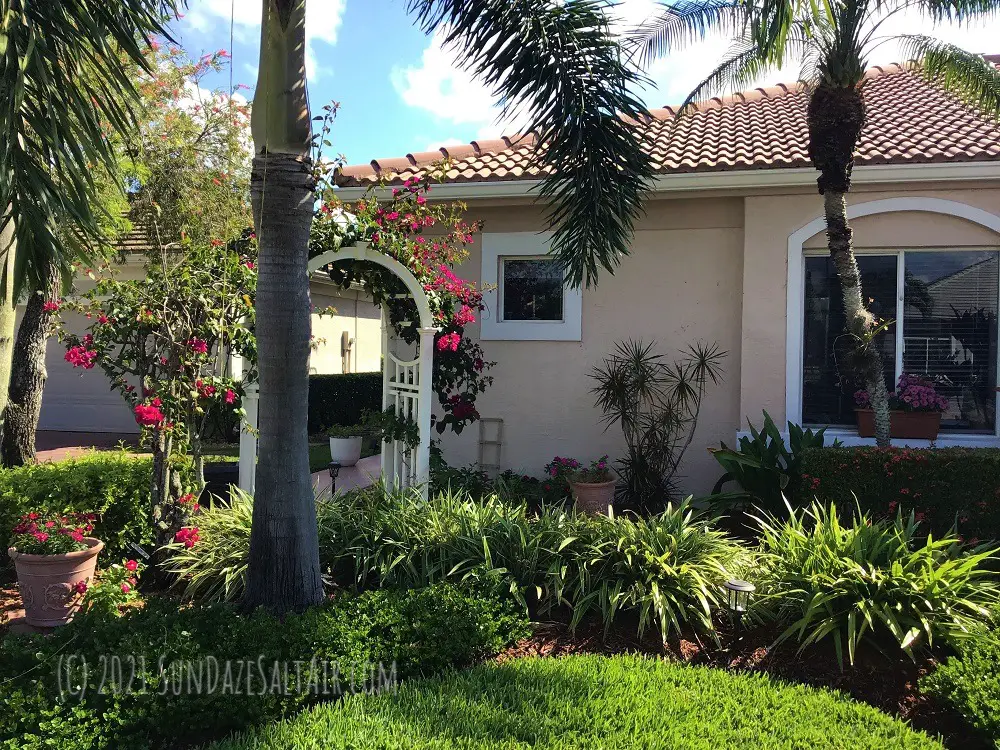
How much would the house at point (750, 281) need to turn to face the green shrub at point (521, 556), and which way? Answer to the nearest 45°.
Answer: approximately 45° to its right

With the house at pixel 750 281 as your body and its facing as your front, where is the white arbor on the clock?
The white arbor is roughly at 2 o'clock from the house.

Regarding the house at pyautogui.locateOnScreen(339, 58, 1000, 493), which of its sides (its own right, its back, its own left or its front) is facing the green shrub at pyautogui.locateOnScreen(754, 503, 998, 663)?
front

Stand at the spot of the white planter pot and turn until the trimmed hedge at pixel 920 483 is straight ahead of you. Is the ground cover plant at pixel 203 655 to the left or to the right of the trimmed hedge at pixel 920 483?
right

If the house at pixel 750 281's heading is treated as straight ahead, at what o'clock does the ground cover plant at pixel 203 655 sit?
The ground cover plant is roughly at 1 o'clock from the house.

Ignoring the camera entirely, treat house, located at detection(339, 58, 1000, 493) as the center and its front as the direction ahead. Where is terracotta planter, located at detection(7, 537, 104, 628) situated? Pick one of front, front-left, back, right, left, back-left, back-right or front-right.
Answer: front-right

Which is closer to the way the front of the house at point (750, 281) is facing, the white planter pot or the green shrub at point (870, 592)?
the green shrub

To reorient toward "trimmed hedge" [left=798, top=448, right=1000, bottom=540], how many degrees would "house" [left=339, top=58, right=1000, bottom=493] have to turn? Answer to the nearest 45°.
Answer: approximately 45° to its left

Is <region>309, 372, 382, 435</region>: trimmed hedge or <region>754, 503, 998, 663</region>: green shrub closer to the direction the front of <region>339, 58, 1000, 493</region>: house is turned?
the green shrub

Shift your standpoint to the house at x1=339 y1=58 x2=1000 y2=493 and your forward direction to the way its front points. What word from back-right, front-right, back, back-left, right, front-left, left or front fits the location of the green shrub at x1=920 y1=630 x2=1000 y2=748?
front

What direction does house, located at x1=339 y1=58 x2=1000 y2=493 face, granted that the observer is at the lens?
facing the viewer

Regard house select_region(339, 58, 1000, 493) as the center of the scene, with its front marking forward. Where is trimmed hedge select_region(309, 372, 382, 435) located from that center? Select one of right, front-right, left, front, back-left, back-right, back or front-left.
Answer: back-right

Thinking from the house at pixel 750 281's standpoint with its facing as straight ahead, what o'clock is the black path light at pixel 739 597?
The black path light is roughly at 12 o'clock from the house.
